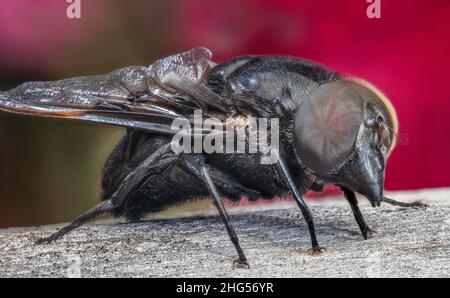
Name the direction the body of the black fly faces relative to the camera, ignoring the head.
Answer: to the viewer's right
